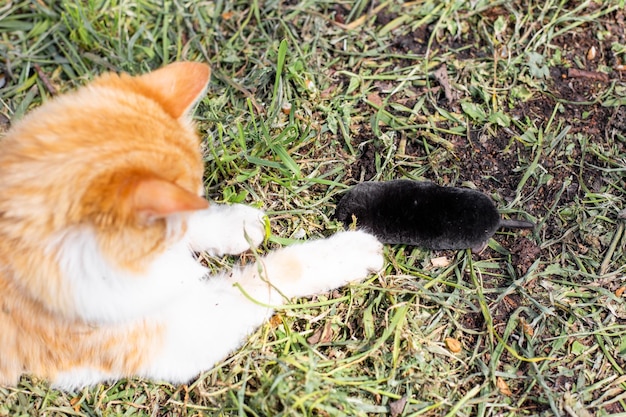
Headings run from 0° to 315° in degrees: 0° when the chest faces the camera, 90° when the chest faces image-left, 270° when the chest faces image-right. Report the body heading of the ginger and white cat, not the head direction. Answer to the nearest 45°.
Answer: approximately 270°

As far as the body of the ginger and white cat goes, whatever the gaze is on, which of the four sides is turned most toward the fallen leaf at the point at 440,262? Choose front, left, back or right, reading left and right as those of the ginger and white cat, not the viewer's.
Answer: front

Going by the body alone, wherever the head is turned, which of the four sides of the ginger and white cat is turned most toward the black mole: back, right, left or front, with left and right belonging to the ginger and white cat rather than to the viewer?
front

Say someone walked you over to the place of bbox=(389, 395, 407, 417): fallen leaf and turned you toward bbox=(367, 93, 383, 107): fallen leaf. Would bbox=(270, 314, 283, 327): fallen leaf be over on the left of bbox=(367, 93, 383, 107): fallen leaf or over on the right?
left

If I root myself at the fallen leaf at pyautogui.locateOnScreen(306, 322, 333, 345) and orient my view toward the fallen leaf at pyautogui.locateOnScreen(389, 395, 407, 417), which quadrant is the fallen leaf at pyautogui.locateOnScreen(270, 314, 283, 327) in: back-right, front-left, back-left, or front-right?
back-right

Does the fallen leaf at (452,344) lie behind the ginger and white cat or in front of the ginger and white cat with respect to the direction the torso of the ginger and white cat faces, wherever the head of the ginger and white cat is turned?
in front

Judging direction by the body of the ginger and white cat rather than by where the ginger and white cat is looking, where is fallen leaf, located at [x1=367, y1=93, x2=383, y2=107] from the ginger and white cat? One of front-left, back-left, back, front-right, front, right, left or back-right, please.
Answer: front-left
